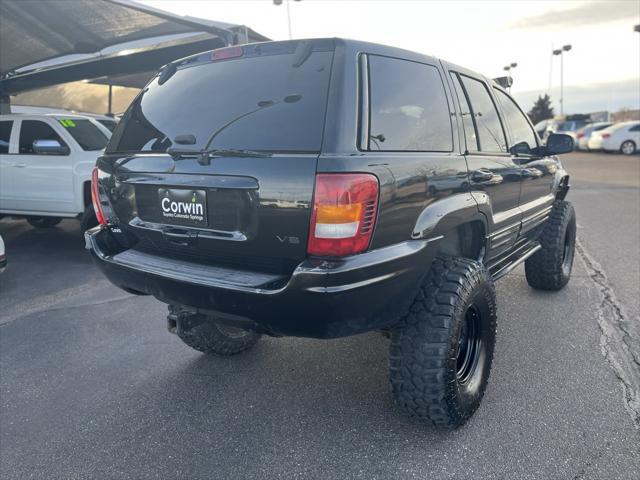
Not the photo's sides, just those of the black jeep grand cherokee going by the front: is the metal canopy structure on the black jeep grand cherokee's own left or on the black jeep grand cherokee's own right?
on the black jeep grand cherokee's own left

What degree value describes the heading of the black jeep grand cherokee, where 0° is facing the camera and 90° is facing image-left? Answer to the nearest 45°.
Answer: approximately 225°

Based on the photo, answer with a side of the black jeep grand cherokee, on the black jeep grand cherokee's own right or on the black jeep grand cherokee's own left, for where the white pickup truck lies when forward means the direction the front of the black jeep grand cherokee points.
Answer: on the black jeep grand cherokee's own left

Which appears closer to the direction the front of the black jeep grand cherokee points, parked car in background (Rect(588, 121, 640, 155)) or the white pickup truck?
the parked car in background

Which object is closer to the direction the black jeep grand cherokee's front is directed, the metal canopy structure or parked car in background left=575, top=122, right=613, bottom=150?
the parked car in background
